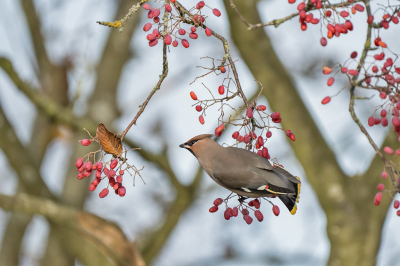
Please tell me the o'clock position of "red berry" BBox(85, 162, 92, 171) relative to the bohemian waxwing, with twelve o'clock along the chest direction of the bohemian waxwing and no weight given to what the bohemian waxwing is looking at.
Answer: The red berry is roughly at 11 o'clock from the bohemian waxwing.

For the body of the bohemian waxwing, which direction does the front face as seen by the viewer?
to the viewer's left

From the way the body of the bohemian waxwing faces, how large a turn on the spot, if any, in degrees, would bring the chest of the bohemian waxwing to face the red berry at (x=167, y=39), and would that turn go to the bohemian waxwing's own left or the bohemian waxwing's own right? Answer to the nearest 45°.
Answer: approximately 45° to the bohemian waxwing's own left

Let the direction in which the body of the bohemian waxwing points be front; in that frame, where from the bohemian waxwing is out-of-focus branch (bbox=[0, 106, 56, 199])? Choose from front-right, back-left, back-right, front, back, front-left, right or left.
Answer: front-right

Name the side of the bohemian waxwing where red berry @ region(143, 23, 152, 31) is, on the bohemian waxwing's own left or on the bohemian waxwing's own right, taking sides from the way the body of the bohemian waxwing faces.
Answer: on the bohemian waxwing's own left

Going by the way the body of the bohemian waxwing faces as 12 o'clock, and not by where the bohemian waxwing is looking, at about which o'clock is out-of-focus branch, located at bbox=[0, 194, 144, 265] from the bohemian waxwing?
The out-of-focus branch is roughly at 2 o'clock from the bohemian waxwing.

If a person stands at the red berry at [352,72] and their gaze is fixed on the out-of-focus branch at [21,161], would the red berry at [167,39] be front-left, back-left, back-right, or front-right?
front-left

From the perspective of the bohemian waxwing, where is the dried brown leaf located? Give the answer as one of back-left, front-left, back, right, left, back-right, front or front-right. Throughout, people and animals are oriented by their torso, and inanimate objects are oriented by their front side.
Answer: front-left
